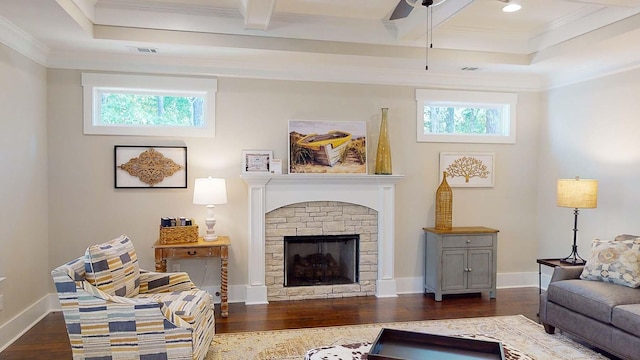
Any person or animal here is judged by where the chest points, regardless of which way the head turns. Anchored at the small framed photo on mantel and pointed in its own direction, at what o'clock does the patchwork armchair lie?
The patchwork armchair is roughly at 1 o'clock from the small framed photo on mantel.

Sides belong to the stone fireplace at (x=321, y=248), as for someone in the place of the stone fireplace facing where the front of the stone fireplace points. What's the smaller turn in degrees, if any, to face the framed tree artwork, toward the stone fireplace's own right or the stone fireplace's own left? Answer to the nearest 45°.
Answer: approximately 90° to the stone fireplace's own left

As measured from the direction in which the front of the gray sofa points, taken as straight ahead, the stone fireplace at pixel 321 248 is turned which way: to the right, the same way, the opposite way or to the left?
to the left

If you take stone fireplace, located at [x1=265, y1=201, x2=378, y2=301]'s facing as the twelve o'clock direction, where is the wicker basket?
The wicker basket is roughly at 2 o'clock from the stone fireplace.

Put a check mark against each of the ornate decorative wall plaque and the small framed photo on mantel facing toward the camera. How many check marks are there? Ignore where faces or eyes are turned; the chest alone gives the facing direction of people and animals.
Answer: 2

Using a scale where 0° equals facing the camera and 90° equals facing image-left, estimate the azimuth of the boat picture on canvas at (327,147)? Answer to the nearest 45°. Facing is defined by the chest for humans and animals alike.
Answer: approximately 0°

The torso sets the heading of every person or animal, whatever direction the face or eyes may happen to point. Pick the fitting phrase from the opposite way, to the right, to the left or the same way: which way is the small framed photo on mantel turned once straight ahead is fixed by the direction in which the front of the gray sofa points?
to the left

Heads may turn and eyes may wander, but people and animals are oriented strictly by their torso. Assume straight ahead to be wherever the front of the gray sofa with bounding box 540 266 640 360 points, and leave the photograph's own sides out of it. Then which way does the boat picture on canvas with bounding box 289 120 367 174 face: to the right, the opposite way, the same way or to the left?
to the left
